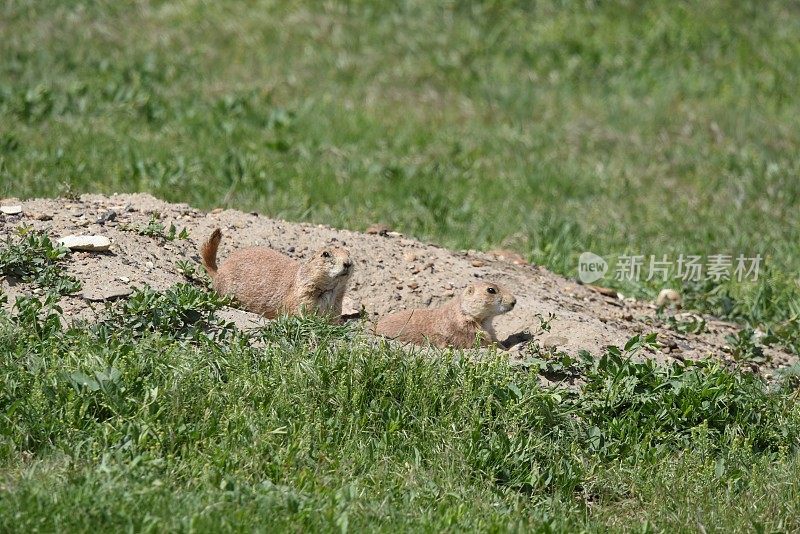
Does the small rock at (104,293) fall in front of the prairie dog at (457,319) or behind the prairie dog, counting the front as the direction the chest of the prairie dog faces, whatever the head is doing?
behind

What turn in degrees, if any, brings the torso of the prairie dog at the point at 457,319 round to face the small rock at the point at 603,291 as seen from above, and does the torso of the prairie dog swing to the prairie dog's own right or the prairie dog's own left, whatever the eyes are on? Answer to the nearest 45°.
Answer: approximately 45° to the prairie dog's own left

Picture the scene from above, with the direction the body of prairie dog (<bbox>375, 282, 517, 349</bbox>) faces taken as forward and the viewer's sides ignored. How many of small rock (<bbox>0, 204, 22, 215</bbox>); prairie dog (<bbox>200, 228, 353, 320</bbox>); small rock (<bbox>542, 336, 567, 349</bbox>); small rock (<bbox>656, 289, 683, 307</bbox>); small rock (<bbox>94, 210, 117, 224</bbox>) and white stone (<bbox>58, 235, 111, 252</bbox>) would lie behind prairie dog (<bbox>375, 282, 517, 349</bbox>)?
4

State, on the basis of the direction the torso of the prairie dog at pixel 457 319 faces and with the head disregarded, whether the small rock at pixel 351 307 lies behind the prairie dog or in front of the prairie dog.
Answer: behind

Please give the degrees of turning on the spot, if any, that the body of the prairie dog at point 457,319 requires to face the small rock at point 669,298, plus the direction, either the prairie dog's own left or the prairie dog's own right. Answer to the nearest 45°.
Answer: approximately 45° to the prairie dog's own left

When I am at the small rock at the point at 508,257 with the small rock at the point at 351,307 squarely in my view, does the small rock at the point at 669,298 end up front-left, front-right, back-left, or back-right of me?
back-left

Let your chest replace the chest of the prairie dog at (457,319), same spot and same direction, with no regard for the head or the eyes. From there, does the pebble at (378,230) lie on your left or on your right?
on your left

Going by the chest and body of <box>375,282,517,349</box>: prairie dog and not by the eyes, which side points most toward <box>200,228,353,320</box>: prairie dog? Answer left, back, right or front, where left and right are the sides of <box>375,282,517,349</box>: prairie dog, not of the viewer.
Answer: back

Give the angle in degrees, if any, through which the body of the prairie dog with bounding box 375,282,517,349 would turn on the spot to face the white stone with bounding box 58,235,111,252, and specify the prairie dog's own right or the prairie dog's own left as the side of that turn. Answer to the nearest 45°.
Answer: approximately 180°

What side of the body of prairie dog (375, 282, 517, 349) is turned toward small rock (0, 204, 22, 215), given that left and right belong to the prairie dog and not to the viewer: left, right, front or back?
back

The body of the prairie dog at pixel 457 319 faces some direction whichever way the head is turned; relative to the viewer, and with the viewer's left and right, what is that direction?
facing to the right of the viewer

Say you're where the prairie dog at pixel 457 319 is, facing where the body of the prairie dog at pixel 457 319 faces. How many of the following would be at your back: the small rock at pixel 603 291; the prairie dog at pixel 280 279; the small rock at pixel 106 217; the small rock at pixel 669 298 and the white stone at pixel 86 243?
3
